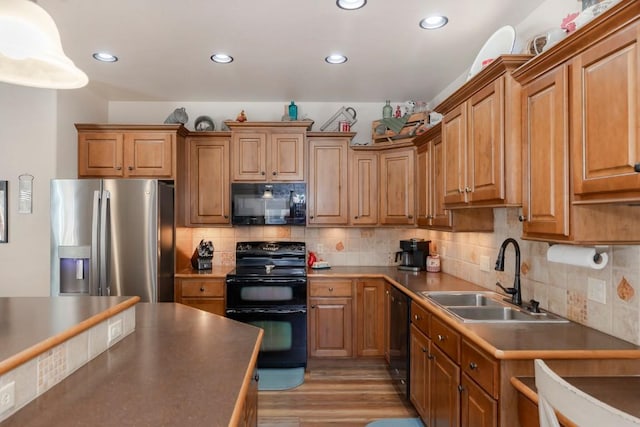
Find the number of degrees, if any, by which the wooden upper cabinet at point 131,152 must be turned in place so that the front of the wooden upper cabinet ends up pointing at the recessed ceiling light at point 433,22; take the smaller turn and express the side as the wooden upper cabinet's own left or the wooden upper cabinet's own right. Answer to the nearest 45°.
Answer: approximately 45° to the wooden upper cabinet's own left

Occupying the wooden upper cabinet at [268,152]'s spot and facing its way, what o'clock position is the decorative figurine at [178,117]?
The decorative figurine is roughly at 3 o'clock from the wooden upper cabinet.

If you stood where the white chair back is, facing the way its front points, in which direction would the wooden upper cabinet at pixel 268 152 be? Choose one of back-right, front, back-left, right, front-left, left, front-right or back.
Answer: left

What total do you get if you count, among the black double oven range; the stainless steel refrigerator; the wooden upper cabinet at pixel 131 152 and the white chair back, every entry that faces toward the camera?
3

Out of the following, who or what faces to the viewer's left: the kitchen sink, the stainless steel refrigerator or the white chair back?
the kitchen sink

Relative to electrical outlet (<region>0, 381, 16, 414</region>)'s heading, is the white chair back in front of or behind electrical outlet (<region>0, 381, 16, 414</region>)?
in front

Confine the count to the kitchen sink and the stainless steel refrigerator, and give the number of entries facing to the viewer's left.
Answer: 1

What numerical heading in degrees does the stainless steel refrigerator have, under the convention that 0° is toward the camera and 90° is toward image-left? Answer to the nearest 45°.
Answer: approximately 0°

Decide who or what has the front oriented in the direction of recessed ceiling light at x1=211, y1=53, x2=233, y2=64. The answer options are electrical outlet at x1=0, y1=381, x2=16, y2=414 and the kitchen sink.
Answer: the kitchen sink

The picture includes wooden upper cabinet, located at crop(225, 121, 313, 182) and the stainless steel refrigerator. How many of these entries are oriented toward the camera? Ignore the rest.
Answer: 2

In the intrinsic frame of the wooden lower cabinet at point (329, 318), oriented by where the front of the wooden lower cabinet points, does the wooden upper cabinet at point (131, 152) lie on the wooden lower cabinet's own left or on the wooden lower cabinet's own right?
on the wooden lower cabinet's own right
